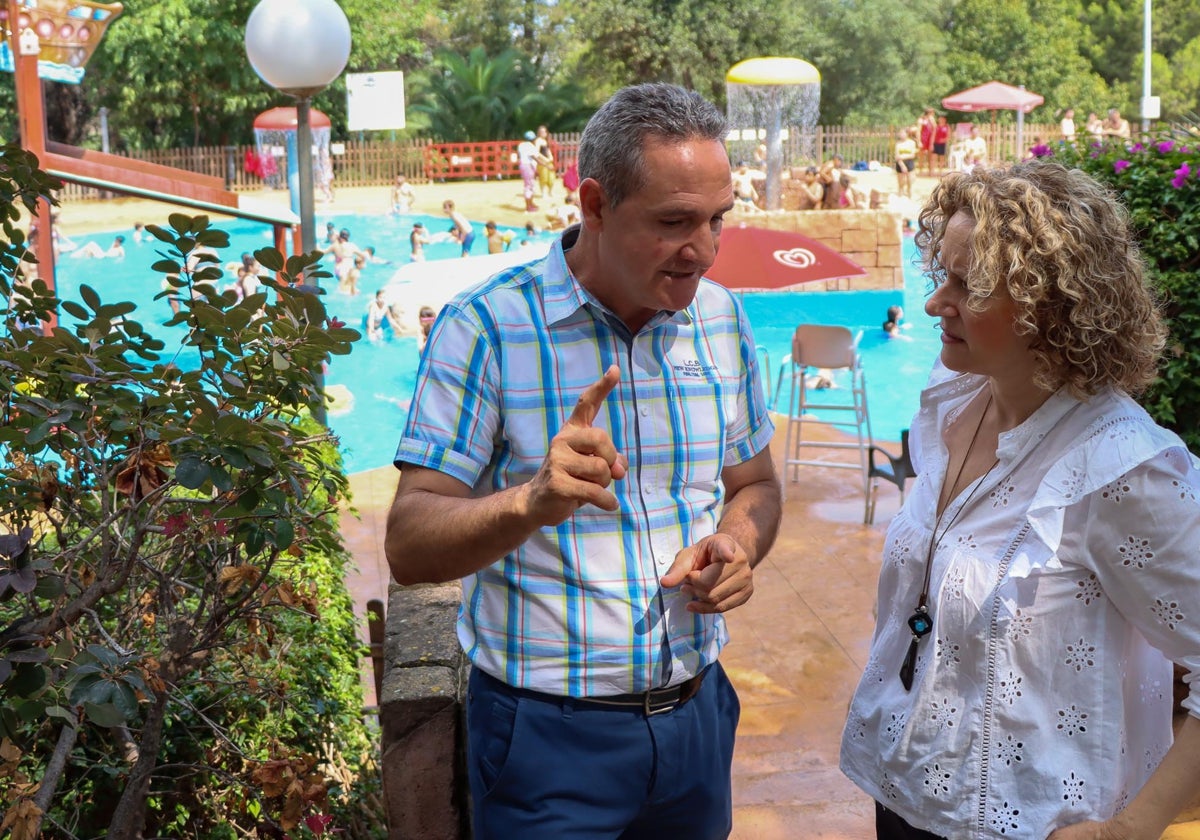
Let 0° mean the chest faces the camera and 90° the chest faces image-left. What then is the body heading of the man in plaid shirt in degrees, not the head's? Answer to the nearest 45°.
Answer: approximately 315°

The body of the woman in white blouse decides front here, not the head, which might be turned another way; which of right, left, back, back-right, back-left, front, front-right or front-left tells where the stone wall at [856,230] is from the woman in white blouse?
back-right

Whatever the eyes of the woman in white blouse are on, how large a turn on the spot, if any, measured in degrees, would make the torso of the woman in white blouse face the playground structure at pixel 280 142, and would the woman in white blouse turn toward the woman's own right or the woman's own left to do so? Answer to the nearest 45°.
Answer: approximately 90° to the woman's own right

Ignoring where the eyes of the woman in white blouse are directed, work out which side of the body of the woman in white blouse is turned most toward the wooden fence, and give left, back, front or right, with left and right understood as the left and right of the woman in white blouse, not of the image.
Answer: right

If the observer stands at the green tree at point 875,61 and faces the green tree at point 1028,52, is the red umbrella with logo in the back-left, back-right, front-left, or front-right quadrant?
back-right

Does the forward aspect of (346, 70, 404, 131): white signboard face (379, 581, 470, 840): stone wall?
yes

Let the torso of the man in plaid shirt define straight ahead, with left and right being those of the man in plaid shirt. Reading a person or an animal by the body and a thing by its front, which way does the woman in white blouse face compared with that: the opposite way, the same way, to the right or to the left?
to the right

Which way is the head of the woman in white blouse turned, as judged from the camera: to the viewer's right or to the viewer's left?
to the viewer's left

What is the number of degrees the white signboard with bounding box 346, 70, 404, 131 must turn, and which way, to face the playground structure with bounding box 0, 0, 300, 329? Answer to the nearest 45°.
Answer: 0° — it already faces it

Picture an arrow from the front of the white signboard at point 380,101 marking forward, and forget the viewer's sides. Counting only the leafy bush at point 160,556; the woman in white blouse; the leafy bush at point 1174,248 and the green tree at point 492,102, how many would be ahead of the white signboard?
3

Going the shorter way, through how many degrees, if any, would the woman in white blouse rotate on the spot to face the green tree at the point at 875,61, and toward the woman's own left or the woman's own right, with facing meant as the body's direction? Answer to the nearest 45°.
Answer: approximately 135° to the woman's own right

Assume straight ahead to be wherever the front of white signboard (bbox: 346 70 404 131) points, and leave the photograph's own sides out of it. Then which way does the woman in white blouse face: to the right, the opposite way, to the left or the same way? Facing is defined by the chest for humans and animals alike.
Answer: to the right
